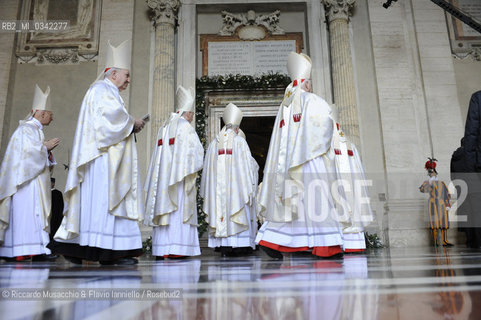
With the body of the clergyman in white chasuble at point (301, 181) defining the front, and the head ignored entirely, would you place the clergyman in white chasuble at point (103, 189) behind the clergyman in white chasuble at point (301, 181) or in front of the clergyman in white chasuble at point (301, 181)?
behind

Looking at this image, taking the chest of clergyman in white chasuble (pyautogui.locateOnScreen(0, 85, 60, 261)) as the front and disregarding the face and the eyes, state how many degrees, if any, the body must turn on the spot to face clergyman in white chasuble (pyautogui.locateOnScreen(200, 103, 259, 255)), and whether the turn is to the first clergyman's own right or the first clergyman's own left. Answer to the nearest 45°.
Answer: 0° — they already face them

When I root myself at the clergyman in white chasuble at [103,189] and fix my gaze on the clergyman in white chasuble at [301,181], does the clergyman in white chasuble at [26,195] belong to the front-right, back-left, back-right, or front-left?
back-left

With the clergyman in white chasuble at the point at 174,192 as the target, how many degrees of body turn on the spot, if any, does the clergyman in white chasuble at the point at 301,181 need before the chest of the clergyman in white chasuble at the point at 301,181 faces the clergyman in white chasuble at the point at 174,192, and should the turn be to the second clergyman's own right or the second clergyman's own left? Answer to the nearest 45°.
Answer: approximately 90° to the second clergyman's own left

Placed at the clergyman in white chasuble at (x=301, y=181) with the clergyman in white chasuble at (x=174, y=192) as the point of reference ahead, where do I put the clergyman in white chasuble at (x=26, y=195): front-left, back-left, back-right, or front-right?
front-left

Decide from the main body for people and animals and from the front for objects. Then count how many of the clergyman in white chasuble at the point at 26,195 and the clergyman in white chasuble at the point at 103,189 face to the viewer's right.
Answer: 2

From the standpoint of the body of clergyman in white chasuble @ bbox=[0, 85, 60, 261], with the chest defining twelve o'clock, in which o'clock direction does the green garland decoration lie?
The green garland decoration is roughly at 11 o'clock from the clergyman in white chasuble.

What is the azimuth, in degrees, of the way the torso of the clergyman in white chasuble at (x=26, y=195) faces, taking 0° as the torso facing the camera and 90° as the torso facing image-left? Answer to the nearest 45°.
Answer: approximately 270°

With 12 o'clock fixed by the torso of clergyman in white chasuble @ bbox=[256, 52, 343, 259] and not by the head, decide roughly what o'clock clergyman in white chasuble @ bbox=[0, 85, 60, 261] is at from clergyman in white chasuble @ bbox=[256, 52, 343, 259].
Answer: clergyman in white chasuble @ bbox=[0, 85, 60, 261] is roughly at 8 o'clock from clergyman in white chasuble @ bbox=[256, 52, 343, 259].

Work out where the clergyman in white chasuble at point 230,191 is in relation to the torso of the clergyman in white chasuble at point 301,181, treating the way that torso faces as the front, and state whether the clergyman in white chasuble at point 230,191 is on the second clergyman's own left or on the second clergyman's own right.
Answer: on the second clergyman's own left

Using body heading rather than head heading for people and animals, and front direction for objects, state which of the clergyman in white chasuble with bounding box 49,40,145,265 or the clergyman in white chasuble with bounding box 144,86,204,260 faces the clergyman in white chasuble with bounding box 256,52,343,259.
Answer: the clergyman in white chasuble with bounding box 49,40,145,265

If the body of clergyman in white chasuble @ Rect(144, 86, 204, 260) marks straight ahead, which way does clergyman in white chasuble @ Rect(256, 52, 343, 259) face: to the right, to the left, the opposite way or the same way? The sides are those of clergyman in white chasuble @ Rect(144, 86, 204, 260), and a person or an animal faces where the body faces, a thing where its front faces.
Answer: the same way

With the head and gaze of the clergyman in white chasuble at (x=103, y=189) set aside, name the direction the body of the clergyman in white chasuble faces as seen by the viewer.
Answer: to the viewer's right

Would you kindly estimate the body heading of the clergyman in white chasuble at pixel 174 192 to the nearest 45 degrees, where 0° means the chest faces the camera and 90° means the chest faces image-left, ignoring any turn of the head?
approximately 225°
